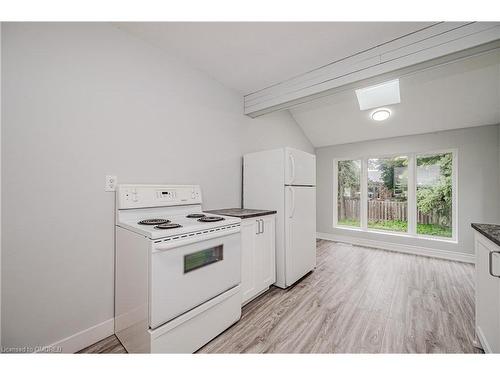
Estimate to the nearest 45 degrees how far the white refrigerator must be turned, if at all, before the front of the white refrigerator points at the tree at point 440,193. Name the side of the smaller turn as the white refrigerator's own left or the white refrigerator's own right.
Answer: approximately 90° to the white refrigerator's own left

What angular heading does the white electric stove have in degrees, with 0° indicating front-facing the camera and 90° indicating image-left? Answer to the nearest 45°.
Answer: approximately 315°

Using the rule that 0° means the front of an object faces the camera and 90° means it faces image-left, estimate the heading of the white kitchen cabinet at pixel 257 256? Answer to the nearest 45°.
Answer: approximately 315°

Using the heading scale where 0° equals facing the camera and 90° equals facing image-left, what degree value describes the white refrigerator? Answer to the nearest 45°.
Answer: approximately 315°

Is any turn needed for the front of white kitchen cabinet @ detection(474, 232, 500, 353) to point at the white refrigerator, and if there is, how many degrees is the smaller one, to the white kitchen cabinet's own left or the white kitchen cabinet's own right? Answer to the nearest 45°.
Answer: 0° — it already faces it

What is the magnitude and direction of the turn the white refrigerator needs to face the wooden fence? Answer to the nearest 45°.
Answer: approximately 90° to its left

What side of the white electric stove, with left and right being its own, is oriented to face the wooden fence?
left

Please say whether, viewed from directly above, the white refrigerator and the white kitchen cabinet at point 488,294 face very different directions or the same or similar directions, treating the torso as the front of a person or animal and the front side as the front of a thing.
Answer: very different directions

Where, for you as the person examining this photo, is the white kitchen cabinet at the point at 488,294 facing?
facing to the left of the viewer

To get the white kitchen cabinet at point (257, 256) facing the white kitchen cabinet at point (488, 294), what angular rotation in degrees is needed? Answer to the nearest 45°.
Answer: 0° — it already faces it

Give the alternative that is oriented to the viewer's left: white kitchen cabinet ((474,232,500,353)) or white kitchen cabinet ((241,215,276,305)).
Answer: white kitchen cabinet ((474,232,500,353))
